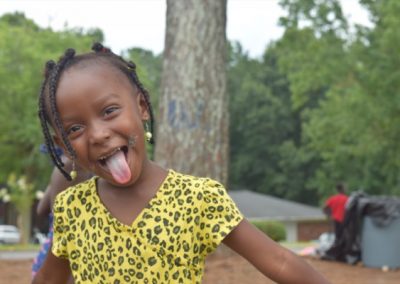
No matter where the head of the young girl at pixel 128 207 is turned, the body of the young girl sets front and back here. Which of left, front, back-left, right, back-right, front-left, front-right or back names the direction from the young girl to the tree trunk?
back

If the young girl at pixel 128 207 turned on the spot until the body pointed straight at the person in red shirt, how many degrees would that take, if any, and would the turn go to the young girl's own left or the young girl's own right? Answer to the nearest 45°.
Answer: approximately 180°

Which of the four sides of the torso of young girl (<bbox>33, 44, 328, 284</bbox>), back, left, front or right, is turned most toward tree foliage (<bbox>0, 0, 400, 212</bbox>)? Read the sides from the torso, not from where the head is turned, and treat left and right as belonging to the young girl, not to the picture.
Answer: back

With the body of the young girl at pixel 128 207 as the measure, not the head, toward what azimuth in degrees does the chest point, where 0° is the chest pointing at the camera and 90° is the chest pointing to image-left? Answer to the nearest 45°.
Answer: approximately 0°
